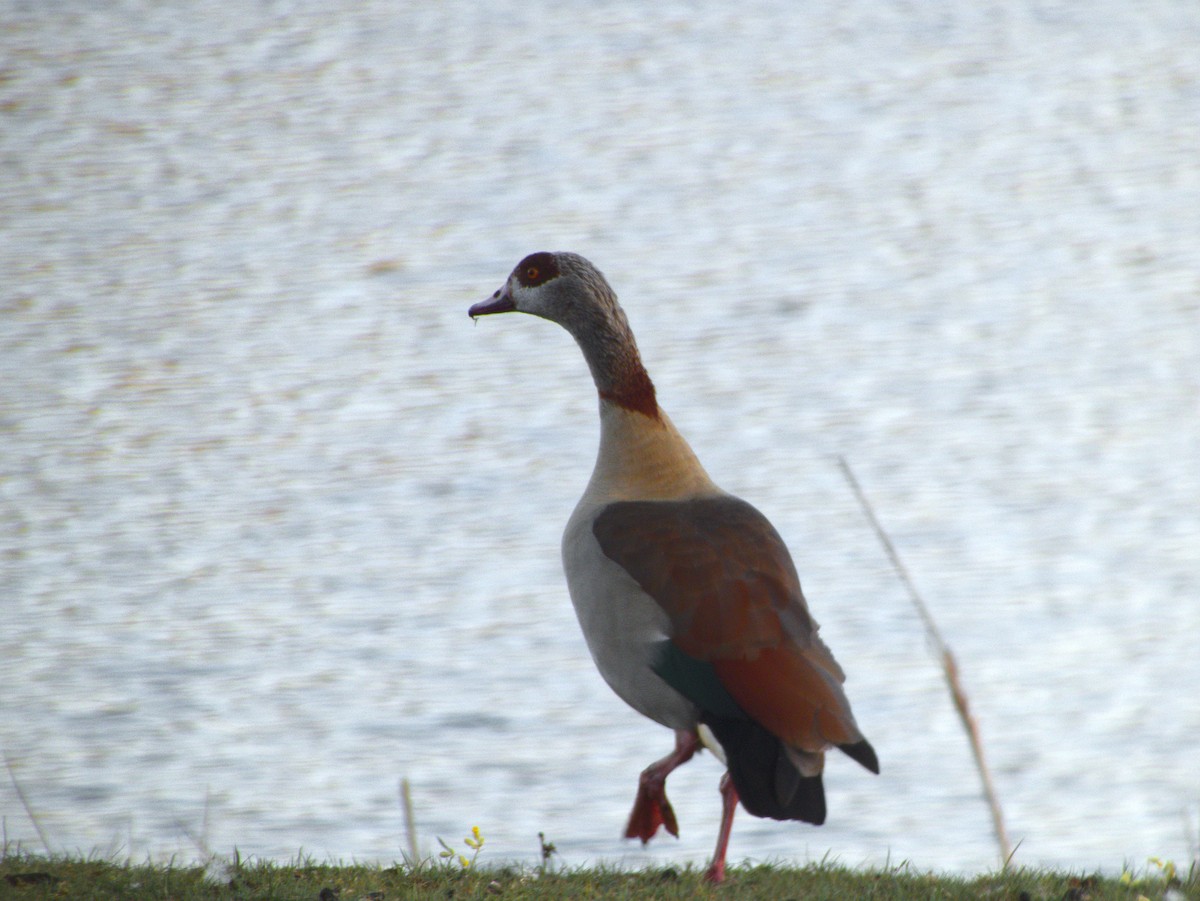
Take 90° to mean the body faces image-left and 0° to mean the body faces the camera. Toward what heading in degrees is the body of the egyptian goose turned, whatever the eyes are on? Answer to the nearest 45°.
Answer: approximately 135°
